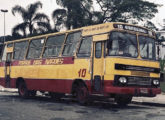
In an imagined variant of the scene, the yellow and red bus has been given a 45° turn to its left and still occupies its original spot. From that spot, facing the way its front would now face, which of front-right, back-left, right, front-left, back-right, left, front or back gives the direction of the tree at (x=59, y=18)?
left

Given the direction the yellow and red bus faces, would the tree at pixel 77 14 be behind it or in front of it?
behind

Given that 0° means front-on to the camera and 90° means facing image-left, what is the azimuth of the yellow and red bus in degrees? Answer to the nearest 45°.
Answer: approximately 315°

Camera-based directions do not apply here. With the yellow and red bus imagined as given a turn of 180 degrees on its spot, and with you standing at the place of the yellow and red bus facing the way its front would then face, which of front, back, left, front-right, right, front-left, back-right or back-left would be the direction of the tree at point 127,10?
front-right
